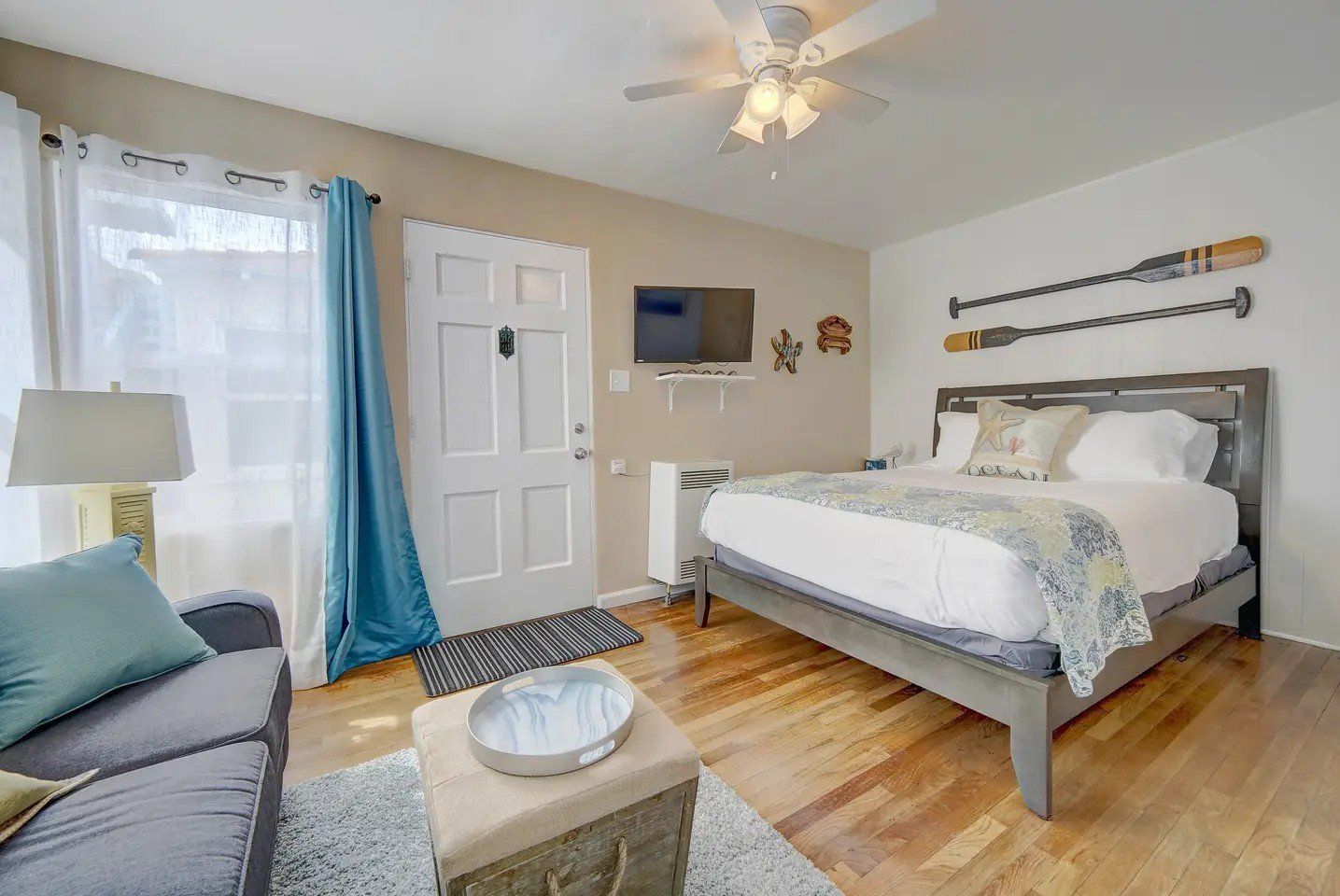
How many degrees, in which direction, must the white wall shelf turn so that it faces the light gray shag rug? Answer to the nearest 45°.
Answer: approximately 45° to its right

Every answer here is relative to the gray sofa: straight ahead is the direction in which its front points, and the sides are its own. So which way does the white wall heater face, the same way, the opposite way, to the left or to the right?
to the right

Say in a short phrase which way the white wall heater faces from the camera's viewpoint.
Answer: facing the viewer and to the right of the viewer

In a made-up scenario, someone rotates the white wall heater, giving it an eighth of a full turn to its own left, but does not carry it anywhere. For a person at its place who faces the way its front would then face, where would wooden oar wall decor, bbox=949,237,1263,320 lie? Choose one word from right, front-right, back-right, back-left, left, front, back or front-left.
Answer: front

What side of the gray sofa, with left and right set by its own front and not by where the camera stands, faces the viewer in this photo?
right

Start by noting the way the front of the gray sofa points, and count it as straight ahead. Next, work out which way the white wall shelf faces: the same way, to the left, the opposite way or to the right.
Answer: to the right

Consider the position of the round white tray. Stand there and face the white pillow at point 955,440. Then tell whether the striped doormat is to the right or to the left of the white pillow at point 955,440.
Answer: left

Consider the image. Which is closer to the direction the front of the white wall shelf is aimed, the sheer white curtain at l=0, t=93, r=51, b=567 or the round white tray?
the round white tray

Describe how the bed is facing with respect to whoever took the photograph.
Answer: facing the viewer and to the left of the viewer

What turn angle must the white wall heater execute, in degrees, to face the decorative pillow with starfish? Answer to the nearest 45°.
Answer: approximately 45° to its left

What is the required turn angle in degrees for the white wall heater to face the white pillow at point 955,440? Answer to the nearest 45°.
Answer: approximately 45° to its left

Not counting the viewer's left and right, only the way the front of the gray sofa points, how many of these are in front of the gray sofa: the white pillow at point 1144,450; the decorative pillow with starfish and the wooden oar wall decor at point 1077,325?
3

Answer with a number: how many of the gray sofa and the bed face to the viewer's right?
1

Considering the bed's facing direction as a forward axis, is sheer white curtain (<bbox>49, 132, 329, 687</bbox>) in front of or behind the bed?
in front
